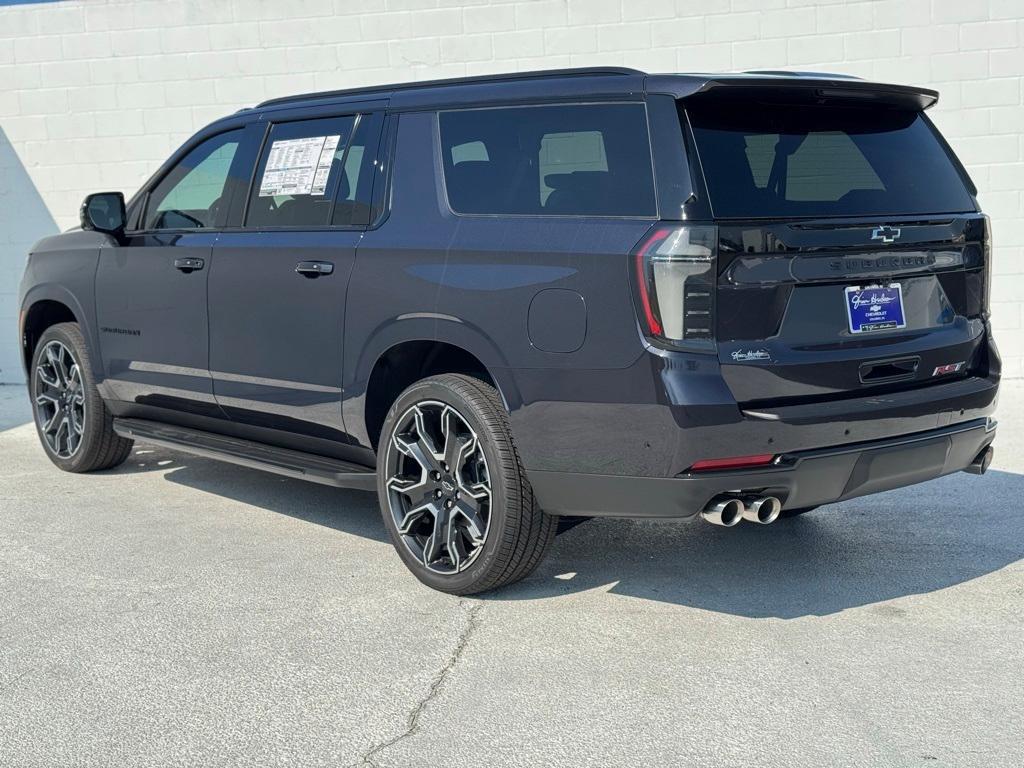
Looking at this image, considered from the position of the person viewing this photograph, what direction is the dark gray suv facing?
facing away from the viewer and to the left of the viewer
